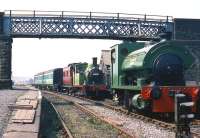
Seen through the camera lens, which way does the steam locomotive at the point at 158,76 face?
facing the viewer and to the right of the viewer
